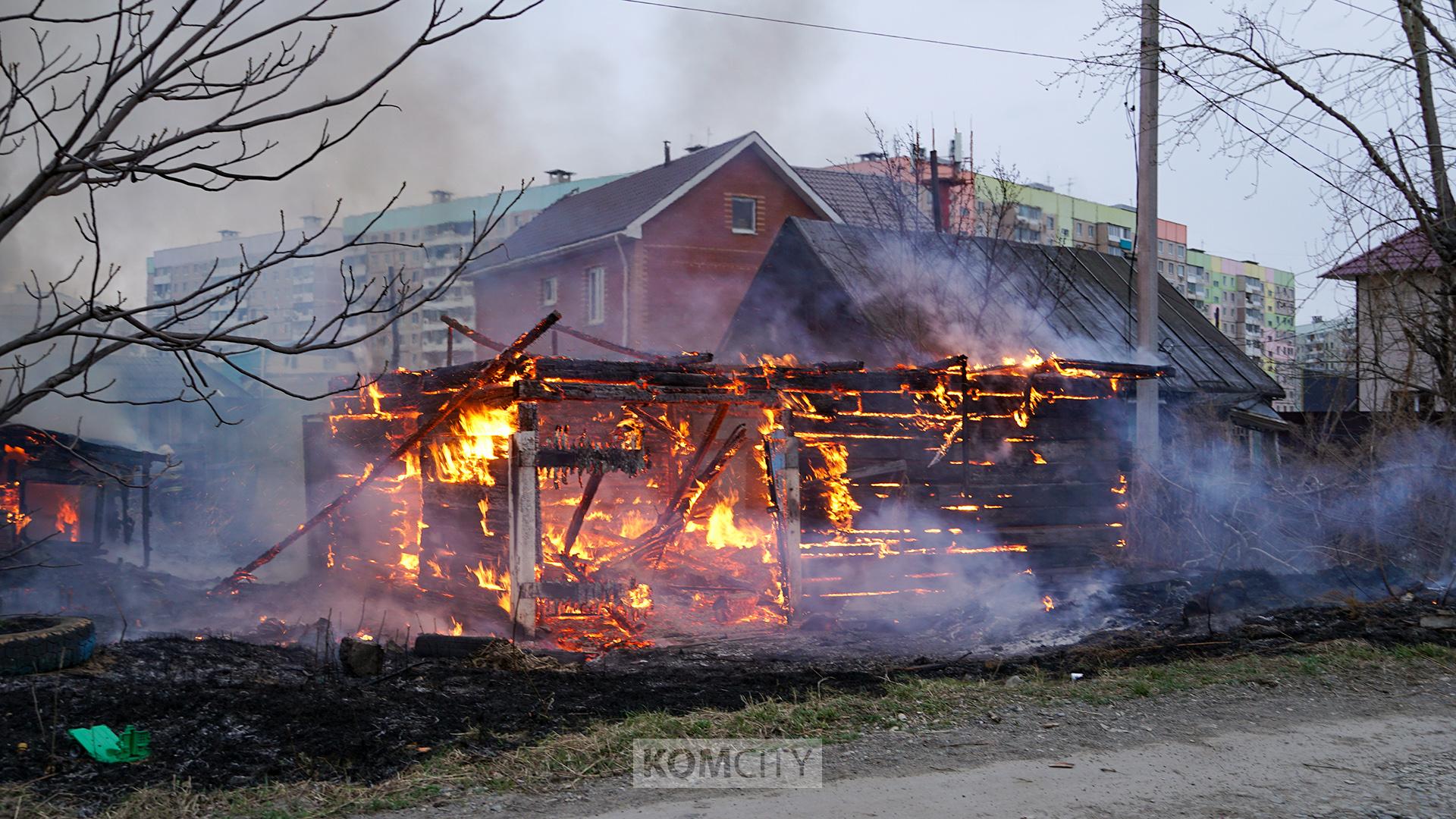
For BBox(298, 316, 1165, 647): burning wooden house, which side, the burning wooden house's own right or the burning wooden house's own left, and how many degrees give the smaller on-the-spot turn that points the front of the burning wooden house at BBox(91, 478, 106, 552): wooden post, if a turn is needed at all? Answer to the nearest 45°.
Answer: approximately 135° to the burning wooden house's own right

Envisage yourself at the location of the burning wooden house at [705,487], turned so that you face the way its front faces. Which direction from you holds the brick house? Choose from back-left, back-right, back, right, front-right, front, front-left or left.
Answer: back

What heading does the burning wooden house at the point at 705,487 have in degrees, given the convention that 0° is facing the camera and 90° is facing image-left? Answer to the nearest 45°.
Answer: approximately 0°

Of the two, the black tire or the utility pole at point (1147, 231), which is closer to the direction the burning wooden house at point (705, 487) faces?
the black tire

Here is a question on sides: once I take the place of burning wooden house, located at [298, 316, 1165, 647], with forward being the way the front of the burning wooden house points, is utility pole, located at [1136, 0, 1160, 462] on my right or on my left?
on my left
